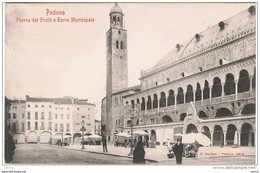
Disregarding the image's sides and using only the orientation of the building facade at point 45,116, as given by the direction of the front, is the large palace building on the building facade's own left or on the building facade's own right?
on the building facade's own left

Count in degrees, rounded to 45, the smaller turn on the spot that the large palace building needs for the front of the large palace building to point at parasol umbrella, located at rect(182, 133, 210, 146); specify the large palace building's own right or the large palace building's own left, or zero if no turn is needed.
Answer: approximately 45° to the large palace building's own left

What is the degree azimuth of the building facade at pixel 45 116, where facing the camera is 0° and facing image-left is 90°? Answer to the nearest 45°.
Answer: approximately 0°

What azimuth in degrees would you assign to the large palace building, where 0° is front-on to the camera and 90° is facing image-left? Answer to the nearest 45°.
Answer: approximately 45°
